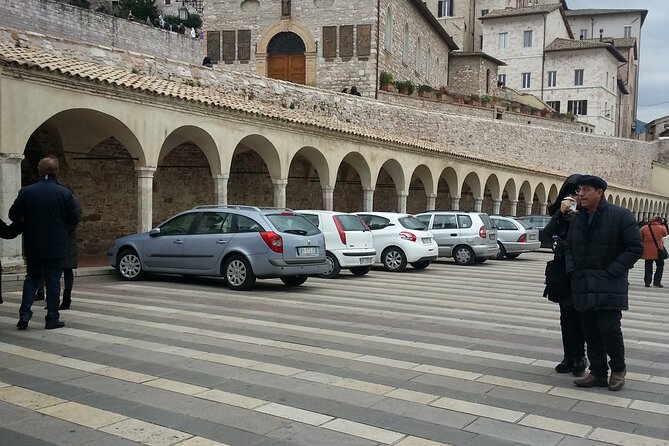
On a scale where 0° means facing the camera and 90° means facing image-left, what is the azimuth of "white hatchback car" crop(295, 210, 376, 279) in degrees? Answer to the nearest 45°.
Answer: approximately 135°

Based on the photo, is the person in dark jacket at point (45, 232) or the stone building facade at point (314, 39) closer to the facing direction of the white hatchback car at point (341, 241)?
the stone building facade

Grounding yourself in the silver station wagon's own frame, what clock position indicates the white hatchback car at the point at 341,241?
The white hatchback car is roughly at 3 o'clock from the silver station wagon.

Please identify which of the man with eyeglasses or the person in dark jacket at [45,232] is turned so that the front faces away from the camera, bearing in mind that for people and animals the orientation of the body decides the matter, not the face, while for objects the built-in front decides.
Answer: the person in dark jacket

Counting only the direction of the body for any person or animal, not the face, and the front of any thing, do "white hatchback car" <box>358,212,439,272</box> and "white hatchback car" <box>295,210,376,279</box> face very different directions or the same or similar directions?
same or similar directions

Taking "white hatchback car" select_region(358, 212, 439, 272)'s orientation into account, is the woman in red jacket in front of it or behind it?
behind

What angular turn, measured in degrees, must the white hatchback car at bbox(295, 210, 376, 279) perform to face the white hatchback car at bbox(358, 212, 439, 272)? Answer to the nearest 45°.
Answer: approximately 90° to its right

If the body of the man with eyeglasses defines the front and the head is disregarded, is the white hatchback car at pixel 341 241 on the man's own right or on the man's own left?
on the man's own right

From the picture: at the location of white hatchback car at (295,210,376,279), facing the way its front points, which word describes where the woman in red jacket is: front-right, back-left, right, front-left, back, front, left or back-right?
back-right

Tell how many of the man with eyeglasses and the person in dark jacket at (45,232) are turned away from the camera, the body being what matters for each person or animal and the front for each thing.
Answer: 1

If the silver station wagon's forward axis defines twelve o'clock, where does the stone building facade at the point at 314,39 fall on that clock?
The stone building facade is roughly at 2 o'clock from the silver station wagon.

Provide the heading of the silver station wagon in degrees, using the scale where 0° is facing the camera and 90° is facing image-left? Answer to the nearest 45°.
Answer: approximately 135°

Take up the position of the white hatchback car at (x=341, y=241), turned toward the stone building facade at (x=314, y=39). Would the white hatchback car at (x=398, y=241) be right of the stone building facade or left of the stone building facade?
right

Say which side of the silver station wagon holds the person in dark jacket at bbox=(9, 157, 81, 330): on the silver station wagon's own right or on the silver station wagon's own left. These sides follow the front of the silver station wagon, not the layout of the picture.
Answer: on the silver station wagon's own left

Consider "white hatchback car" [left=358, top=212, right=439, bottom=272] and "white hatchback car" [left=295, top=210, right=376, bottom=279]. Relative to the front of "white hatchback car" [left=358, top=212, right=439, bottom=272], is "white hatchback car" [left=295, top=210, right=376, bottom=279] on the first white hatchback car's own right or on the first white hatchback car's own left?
on the first white hatchback car's own left

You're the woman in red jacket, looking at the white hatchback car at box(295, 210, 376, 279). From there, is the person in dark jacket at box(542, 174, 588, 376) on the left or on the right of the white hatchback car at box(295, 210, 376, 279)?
left

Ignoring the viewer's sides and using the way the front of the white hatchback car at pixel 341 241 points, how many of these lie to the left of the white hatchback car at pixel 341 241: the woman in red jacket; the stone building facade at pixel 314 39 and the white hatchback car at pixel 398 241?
0

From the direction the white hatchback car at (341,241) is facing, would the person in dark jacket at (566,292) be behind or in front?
behind

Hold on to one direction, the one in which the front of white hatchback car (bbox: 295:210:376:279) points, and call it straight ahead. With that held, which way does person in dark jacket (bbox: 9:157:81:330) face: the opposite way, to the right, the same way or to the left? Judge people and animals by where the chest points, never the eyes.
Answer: the same way

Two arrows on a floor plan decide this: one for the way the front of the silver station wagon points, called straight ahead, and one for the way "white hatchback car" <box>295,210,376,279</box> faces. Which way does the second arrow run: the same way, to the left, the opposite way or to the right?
the same way

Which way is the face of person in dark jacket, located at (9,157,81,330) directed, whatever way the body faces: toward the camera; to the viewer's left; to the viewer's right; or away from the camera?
away from the camera
